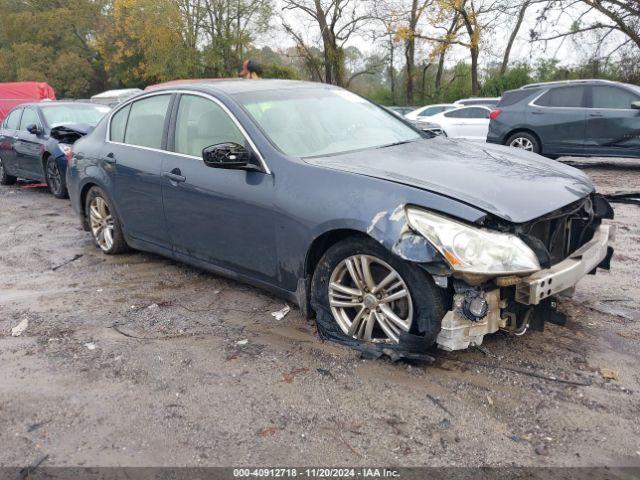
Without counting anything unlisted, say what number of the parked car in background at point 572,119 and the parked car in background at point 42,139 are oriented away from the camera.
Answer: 0

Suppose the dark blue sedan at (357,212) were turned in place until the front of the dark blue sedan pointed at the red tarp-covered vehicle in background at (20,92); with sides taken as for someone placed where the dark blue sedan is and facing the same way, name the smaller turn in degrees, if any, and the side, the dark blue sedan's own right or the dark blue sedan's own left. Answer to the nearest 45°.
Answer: approximately 180°

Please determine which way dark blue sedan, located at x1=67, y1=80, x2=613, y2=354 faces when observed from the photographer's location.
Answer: facing the viewer and to the right of the viewer

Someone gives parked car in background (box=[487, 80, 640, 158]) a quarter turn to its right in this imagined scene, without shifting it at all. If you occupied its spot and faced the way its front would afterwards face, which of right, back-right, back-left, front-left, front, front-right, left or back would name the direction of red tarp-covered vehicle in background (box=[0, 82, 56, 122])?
right

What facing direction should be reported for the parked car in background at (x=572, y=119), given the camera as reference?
facing to the right of the viewer

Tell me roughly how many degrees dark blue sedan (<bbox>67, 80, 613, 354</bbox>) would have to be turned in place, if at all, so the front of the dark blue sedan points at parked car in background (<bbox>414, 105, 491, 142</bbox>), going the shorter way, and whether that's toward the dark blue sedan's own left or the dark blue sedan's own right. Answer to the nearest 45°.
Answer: approximately 135° to the dark blue sedan's own left

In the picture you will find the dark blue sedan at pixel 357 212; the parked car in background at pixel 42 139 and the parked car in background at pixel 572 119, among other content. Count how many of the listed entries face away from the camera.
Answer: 0

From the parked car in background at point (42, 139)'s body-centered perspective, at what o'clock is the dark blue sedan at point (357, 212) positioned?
The dark blue sedan is roughly at 1 o'clock from the parked car in background.

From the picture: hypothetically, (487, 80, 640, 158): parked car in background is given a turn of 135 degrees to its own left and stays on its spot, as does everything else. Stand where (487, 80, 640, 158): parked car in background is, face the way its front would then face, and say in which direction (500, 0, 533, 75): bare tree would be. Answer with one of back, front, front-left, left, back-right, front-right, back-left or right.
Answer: front-right

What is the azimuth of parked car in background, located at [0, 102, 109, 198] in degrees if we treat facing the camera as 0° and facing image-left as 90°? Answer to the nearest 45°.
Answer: approximately 315°
